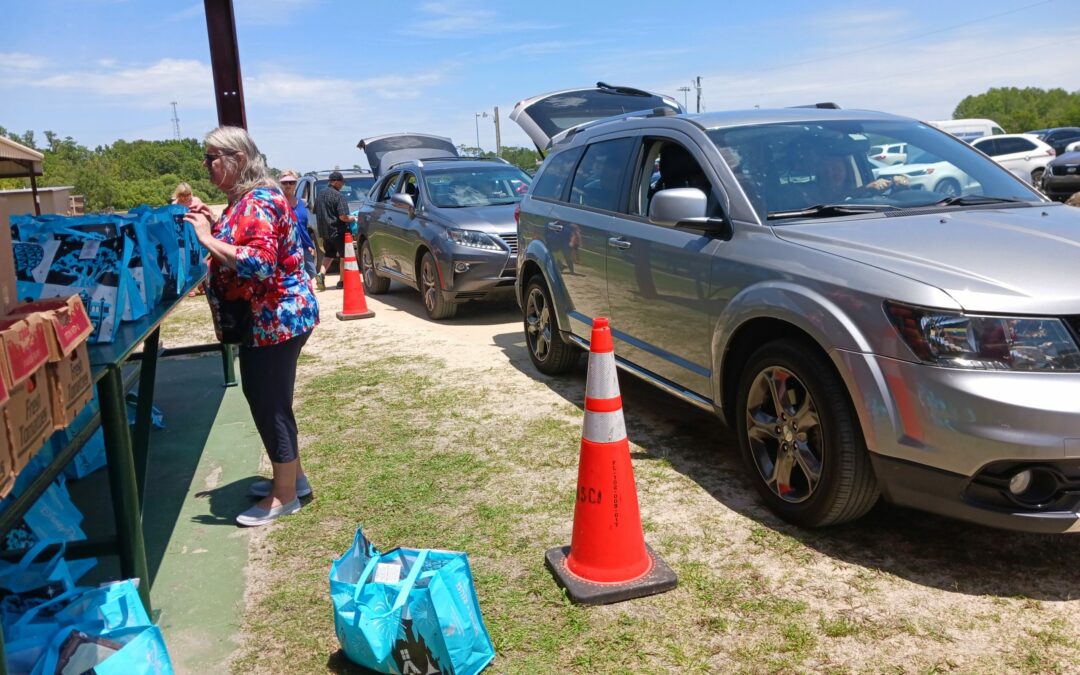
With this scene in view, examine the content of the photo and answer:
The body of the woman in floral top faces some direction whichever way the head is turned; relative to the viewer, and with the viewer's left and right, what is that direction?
facing to the left of the viewer

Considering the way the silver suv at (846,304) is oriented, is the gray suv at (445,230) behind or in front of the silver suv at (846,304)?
behind

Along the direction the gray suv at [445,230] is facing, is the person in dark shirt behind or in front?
behind

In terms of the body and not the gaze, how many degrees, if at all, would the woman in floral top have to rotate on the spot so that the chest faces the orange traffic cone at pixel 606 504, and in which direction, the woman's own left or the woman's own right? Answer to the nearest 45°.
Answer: approximately 135° to the woman's own left

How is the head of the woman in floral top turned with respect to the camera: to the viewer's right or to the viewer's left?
to the viewer's left

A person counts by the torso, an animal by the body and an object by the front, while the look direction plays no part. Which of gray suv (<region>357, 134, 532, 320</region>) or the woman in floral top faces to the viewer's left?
the woman in floral top

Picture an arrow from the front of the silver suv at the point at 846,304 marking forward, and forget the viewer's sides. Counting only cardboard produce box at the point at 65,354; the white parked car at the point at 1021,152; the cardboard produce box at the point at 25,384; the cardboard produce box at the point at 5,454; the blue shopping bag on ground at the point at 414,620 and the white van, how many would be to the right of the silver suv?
4

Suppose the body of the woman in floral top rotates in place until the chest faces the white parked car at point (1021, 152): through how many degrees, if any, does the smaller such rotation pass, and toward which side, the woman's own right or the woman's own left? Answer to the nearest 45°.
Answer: approximately 135° to the woman's own right

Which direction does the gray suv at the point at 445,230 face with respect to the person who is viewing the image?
facing the viewer and to the right of the viewer

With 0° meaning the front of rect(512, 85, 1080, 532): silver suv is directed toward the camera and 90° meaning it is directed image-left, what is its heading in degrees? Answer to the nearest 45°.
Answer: approximately 315°

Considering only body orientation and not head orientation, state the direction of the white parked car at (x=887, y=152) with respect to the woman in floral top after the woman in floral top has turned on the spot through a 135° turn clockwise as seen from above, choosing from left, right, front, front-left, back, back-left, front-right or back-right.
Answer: front-right

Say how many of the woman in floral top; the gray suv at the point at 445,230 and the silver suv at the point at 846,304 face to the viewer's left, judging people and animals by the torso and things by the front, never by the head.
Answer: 1

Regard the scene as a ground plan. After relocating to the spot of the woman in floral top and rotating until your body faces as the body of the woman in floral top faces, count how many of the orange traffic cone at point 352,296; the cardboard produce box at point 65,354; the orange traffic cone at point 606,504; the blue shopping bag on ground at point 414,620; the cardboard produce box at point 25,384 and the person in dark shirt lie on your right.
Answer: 2

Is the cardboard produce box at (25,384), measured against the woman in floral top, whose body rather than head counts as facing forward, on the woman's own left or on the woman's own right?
on the woman's own left

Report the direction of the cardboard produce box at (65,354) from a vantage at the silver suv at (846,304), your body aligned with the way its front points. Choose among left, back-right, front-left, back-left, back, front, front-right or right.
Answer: right

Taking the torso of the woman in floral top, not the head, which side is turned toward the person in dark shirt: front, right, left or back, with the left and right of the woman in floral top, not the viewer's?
right

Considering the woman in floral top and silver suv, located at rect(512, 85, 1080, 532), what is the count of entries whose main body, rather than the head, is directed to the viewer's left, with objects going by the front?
1
